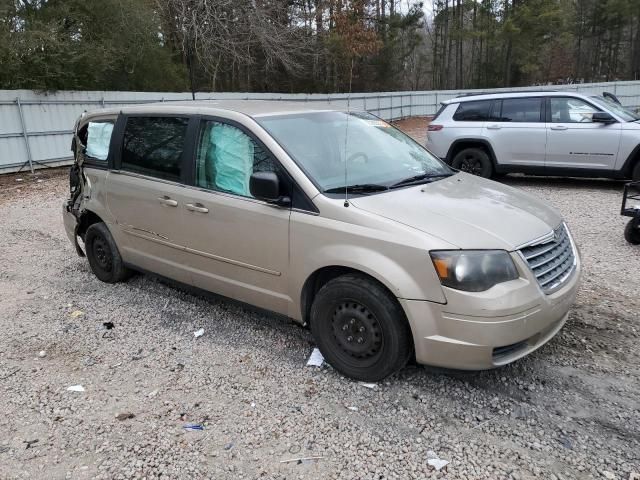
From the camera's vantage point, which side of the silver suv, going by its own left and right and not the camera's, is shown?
right

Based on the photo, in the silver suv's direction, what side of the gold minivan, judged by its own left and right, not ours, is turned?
left

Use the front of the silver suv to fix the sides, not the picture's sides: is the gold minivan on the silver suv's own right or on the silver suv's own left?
on the silver suv's own right

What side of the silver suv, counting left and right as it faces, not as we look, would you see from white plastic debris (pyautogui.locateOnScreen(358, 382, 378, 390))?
right

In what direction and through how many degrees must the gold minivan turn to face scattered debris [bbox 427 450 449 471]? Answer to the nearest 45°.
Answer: approximately 45° to its right
